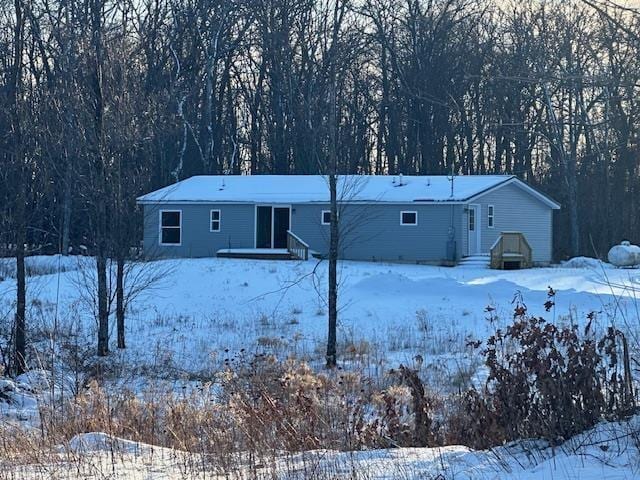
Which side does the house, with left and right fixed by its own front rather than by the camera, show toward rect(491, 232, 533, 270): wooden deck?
left

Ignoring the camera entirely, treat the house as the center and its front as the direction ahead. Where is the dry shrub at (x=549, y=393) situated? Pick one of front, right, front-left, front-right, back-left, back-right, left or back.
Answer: front

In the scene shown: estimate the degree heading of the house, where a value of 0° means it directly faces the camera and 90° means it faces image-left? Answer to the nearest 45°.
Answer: approximately 0°

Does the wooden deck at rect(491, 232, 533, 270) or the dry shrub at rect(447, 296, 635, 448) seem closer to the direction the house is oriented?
the dry shrub
